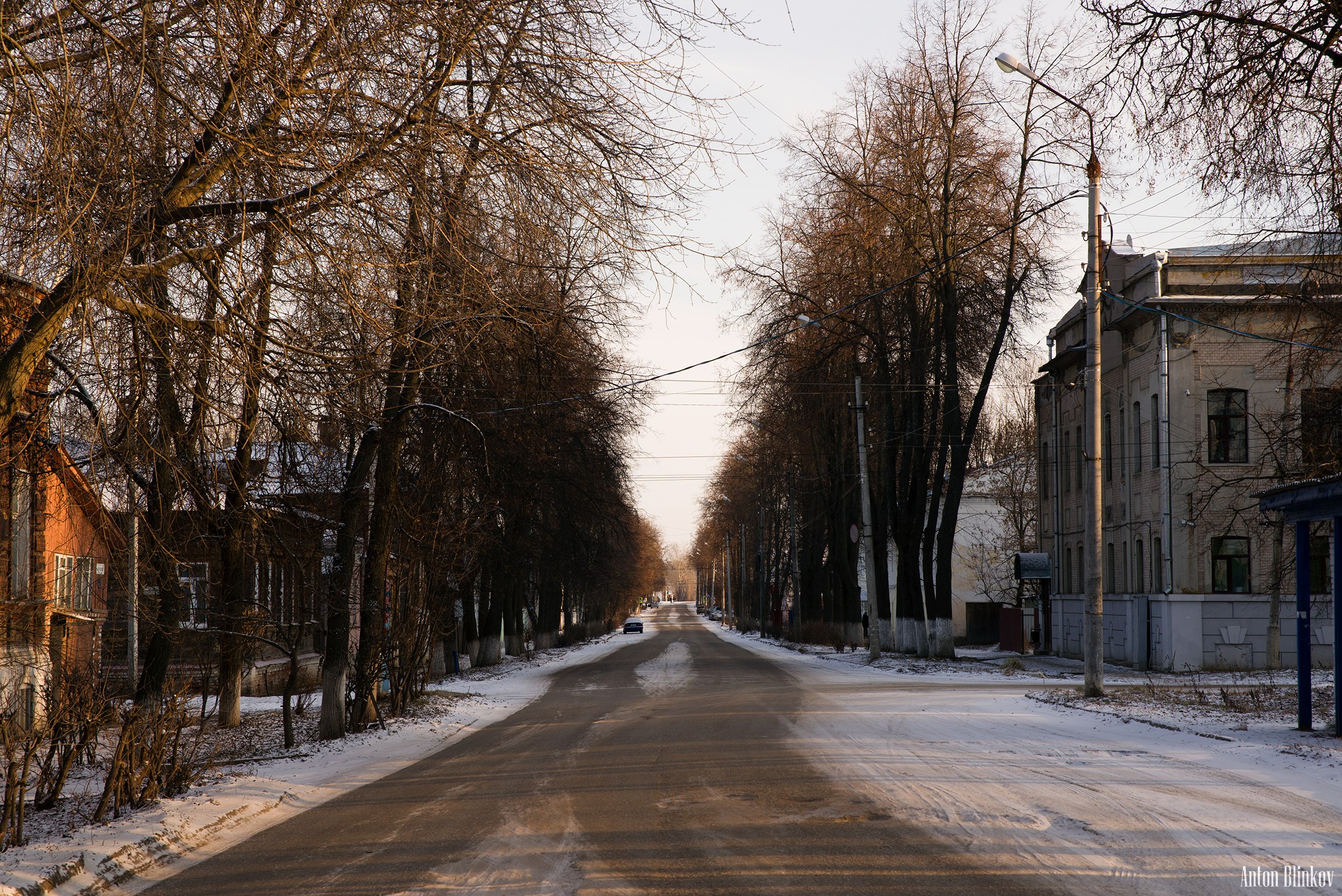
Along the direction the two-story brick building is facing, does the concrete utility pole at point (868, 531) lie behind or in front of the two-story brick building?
in front

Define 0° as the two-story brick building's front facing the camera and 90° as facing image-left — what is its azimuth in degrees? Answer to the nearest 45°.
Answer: approximately 90°

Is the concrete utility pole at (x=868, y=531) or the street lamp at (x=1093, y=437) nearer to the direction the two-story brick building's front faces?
the concrete utility pole

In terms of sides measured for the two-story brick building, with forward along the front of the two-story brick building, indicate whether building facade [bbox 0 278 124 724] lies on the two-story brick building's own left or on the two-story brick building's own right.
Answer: on the two-story brick building's own left

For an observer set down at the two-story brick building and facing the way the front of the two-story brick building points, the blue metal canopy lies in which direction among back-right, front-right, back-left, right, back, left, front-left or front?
left

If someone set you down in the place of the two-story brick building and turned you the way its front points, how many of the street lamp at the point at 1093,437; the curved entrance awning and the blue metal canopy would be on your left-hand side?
2

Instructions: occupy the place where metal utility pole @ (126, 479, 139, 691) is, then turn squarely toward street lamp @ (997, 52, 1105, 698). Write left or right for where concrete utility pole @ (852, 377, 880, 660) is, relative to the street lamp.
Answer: left

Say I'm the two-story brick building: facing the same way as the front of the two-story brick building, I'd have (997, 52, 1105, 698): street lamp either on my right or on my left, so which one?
on my left
